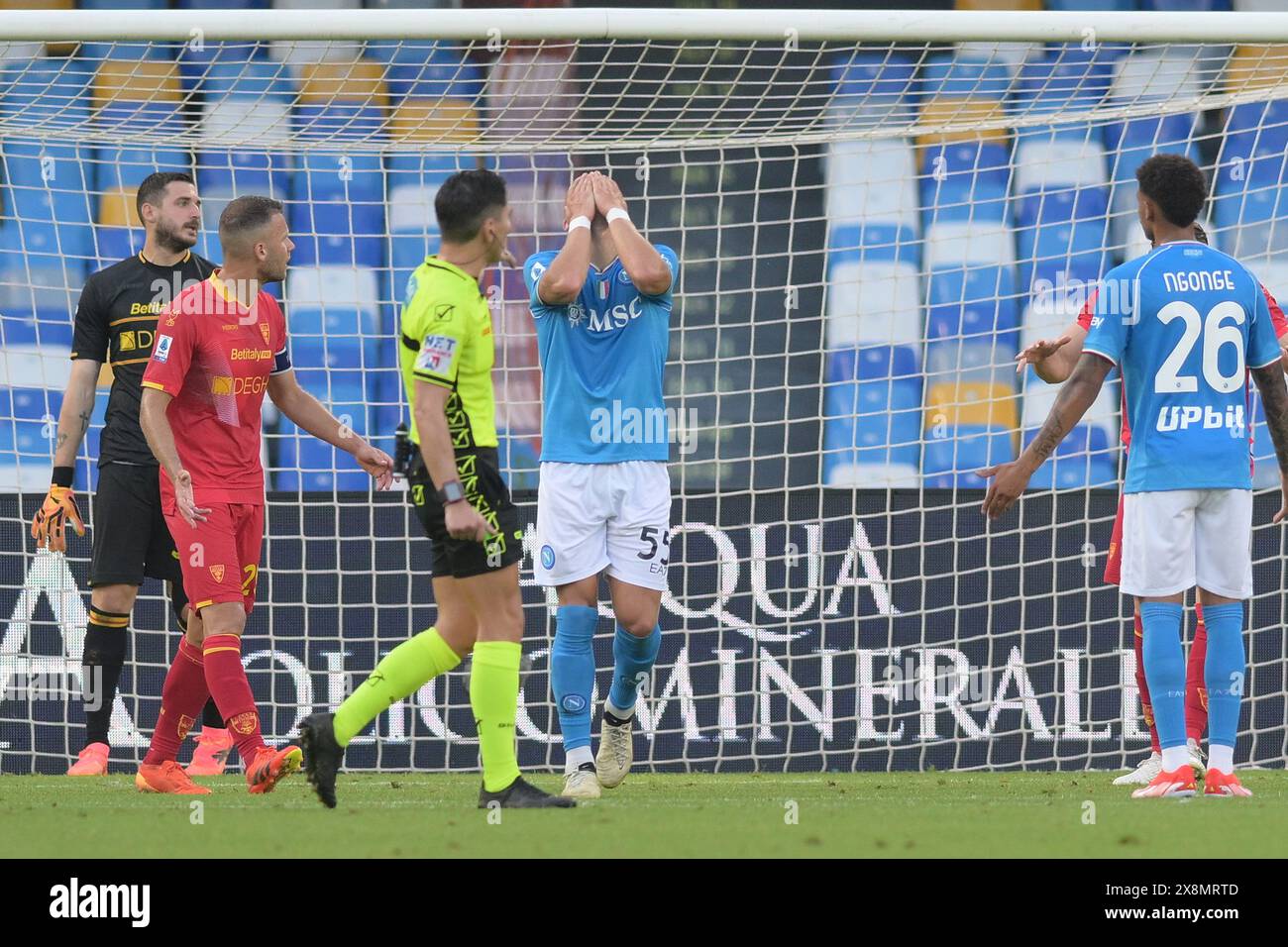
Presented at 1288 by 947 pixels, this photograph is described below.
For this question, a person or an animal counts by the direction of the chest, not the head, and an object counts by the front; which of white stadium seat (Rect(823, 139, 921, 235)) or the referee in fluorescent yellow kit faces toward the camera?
the white stadium seat

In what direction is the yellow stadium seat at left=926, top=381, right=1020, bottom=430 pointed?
toward the camera

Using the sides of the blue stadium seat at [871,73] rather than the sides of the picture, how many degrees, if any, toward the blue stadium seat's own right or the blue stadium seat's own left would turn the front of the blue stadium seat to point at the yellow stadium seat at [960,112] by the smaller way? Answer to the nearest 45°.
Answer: approximately 45° to the blue stadium seat's own left

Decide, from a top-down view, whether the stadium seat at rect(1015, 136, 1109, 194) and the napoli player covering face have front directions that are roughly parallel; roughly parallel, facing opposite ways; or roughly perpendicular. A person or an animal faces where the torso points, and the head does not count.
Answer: roughly parallel

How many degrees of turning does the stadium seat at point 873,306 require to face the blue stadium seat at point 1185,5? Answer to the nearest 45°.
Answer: approximately 90° to its left

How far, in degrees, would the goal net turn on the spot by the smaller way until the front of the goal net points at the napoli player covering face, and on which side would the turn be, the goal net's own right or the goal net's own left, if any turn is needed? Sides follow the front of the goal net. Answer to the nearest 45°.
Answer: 0° — it already faces them

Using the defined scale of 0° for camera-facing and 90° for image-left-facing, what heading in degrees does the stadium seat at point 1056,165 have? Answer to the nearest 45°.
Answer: approximately 0°

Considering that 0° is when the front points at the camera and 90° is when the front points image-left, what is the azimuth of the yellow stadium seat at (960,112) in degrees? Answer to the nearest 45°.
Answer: approximately 0°

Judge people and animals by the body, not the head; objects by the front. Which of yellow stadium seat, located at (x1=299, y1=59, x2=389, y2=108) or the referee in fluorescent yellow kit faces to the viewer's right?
the referee in fluorescent yellow kit

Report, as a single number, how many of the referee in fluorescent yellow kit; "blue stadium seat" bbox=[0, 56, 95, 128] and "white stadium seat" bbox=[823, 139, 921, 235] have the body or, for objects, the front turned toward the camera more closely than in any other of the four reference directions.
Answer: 2

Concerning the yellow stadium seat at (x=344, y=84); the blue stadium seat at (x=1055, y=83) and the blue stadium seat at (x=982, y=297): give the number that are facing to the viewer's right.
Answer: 0

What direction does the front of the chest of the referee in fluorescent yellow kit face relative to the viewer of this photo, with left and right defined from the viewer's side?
facing to the right of the viewer

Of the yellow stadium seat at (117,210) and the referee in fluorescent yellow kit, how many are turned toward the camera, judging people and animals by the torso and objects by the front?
1

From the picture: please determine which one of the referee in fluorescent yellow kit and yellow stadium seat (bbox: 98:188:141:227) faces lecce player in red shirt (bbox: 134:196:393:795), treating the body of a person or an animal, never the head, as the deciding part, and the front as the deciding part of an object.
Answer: the yellow stadium seat
